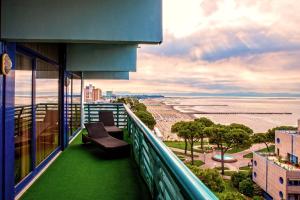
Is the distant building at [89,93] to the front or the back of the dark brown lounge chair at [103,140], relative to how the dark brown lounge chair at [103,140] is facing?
to the back

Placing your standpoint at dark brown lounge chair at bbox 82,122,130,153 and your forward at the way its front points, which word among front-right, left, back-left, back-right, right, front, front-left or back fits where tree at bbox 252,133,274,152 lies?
left

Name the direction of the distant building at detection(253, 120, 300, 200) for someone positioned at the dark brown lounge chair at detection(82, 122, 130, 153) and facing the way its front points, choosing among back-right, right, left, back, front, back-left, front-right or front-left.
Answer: left

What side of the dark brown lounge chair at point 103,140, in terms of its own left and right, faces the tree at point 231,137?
left

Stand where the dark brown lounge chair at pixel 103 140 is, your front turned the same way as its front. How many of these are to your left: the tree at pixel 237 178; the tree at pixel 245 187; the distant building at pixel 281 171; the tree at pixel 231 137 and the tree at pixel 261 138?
5

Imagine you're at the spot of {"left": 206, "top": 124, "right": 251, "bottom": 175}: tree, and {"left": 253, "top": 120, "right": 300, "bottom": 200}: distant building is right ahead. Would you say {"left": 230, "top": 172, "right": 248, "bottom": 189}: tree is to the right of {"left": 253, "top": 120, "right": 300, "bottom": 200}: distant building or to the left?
right

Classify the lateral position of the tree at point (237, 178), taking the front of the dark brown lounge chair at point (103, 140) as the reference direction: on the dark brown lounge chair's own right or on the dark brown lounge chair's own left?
on the dark brown lounge chair's own left

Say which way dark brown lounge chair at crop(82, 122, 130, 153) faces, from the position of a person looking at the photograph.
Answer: facing the viewer and to the right of the viewer

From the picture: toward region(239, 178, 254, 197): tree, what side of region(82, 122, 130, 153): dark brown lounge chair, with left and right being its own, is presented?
left

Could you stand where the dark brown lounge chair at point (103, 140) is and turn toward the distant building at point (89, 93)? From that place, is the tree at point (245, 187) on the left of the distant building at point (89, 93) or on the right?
right
